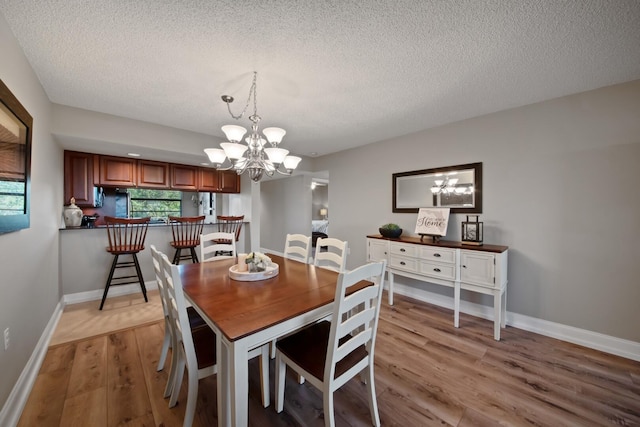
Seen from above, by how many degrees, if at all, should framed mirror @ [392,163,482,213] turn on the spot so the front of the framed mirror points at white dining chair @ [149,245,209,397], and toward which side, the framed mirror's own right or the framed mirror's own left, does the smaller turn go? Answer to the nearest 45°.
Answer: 0° — it already faces it

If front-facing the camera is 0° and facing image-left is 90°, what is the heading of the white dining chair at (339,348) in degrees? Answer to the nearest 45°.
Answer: approximately 135°

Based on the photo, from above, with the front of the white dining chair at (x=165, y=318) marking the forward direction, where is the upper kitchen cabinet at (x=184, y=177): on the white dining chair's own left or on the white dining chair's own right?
on the white dining chair's own left

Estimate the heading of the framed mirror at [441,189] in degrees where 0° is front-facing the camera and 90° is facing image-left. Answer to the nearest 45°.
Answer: approximately 45°

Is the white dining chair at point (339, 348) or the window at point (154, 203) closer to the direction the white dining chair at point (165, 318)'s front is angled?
the white dining chair

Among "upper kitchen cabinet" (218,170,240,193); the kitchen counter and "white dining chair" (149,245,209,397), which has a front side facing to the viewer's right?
the white dining chair

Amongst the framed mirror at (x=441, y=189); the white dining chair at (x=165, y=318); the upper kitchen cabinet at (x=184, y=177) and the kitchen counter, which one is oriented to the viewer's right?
the white dining chair

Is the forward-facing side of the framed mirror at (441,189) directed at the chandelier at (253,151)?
yes

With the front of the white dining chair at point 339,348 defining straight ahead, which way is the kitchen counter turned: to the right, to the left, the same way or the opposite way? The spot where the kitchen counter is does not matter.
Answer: the opposite way
